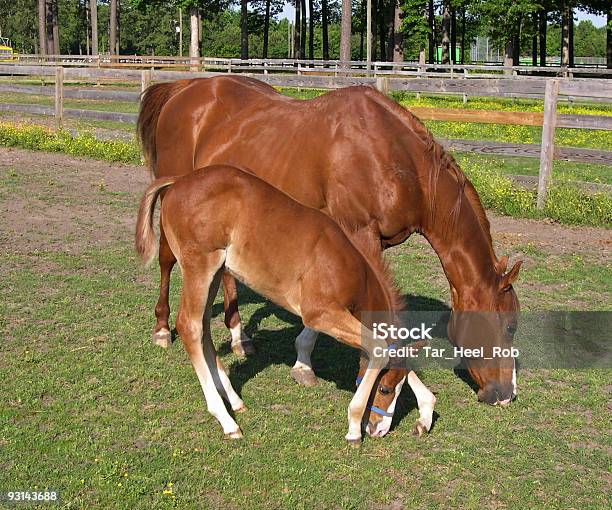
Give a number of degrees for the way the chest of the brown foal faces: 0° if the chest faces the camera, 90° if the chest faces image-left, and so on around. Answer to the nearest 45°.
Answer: approximately 270°

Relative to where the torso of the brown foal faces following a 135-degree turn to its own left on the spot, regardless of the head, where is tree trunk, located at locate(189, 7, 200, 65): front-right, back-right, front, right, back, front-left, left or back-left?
front-right

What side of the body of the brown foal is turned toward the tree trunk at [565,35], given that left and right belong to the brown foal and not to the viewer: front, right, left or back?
left

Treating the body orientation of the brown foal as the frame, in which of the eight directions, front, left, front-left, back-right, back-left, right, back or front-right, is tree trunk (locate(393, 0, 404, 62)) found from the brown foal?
left

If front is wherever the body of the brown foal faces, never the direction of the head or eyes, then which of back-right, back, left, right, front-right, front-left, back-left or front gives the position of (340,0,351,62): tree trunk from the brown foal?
left

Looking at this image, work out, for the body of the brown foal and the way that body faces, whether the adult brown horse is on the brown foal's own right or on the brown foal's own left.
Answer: on the brown foal's own left

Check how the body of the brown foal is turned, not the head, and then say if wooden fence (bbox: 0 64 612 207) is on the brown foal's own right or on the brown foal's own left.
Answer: on the brown foal's own left

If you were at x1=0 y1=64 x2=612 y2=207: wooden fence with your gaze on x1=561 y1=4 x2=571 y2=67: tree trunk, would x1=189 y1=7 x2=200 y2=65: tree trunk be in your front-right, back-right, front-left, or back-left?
front-left

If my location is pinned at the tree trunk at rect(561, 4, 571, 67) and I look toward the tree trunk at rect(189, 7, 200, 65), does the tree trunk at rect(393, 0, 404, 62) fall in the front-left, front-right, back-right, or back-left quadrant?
front-right
